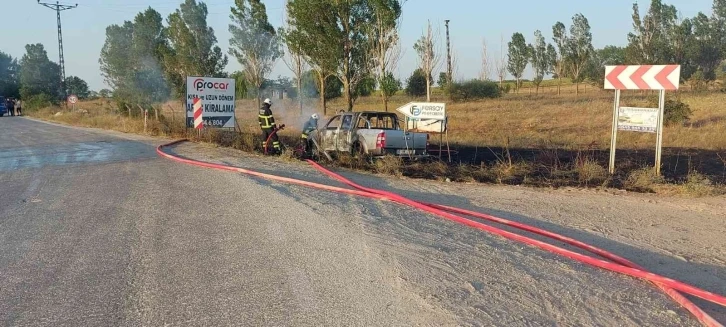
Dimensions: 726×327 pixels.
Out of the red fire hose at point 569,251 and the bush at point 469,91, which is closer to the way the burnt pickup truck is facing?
the bush

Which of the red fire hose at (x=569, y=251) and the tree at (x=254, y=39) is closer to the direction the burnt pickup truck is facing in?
the tree

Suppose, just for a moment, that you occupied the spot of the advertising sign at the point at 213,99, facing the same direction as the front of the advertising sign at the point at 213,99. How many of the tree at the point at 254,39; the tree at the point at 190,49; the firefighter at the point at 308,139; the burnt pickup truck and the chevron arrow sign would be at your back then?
2

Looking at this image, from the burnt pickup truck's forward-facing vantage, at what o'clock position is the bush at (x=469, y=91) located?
The bush is roughly at 2 o'clock from the burnt pickup truck.

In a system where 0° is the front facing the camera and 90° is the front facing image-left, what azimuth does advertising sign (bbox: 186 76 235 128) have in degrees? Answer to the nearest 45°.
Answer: approximately 0°

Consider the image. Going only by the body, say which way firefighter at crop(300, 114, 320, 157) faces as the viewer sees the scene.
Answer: to the viewer's right

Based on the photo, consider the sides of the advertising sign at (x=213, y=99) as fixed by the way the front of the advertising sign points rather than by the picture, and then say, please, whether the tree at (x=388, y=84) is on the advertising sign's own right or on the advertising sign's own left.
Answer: on the advertising sign's own left

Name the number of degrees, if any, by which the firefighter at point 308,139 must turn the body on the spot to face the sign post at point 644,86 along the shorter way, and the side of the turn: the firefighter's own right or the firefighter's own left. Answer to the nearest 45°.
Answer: approximately 45° to the firefighter's own right

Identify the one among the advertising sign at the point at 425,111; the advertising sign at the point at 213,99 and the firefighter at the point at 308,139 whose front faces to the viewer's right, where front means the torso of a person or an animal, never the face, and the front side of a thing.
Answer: the firefighter
